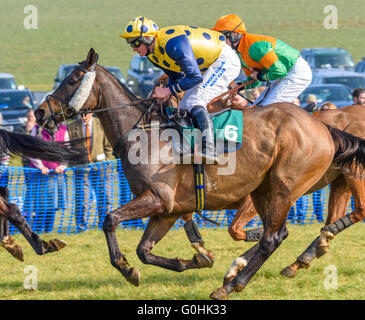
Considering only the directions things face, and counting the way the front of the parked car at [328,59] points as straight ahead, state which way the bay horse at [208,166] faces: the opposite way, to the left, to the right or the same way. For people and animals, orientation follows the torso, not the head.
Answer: to the right

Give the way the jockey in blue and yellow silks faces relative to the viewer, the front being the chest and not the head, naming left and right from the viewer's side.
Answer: facing to the left of the viewer

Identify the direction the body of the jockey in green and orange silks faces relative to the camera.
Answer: to the viewer's left

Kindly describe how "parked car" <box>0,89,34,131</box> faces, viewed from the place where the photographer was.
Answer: facing the viewer

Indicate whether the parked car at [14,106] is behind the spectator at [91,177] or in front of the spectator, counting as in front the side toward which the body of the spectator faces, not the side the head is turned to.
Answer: behind

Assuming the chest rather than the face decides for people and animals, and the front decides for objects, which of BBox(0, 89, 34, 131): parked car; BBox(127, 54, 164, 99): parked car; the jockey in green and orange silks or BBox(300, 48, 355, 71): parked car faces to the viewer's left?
the jockey in green and orange silks

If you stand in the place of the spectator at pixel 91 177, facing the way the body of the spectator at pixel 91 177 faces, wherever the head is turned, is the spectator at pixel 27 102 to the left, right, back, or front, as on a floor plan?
back

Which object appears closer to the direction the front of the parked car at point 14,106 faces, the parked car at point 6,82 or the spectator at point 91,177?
the spectator

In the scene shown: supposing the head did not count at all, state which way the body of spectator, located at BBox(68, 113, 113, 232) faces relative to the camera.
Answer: toward the camera

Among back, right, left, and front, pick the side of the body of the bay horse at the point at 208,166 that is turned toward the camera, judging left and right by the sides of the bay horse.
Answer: left

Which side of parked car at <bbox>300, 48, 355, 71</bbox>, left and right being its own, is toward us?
front

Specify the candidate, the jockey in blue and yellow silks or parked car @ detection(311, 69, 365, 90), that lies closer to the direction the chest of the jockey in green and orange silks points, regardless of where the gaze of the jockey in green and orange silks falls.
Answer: the jockey in blue and yellow silks
